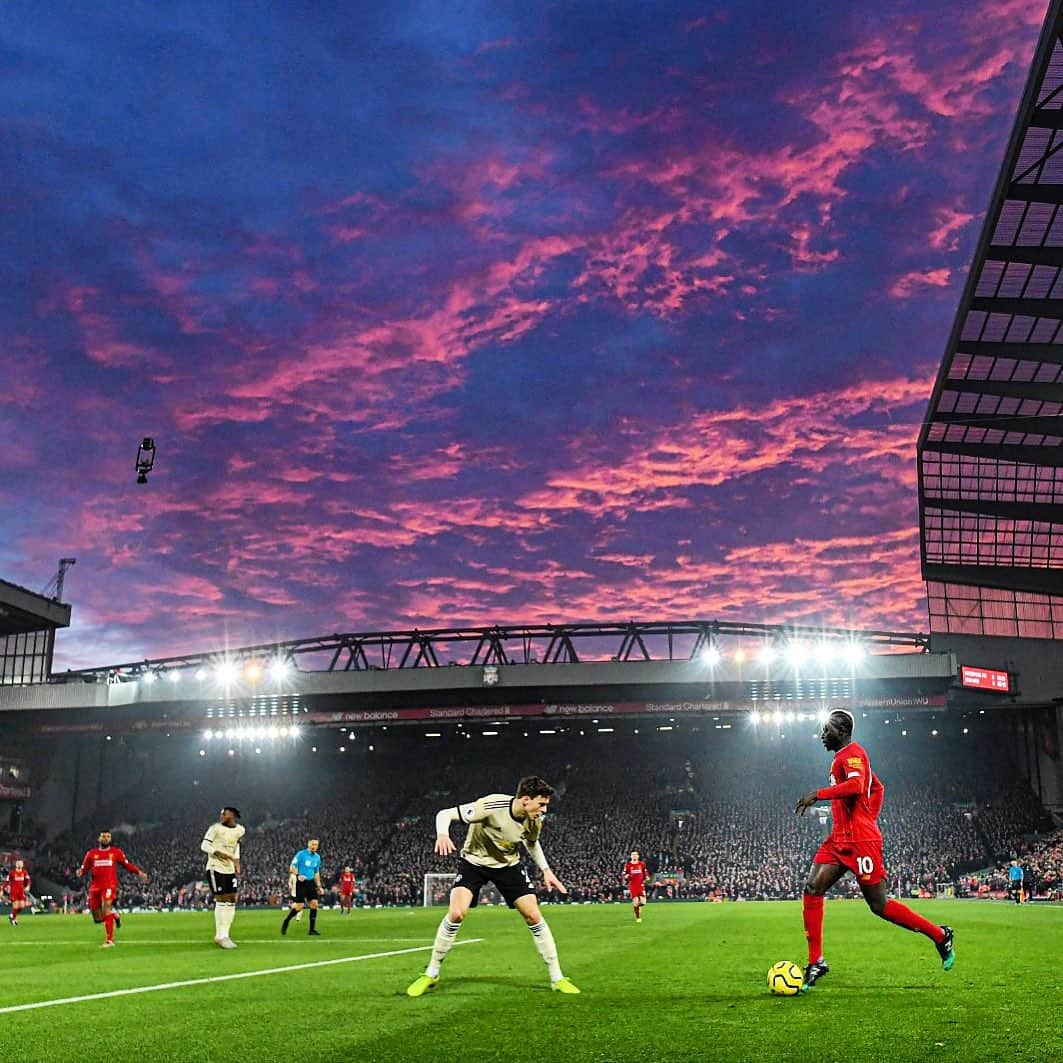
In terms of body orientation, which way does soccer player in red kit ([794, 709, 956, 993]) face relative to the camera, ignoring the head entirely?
to the viewer's left

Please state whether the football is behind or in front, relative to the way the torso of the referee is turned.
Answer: in front

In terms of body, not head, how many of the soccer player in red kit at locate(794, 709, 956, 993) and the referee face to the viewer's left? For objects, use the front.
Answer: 1

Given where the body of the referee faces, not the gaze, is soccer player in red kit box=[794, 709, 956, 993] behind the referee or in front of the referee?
in front

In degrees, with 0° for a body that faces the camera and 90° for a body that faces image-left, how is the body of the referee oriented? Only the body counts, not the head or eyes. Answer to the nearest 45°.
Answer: approximately 315°

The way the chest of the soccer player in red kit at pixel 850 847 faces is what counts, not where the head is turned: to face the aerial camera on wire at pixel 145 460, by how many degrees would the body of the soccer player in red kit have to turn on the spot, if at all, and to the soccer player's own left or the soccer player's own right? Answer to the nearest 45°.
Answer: approximately 45° to the soccer player's own right

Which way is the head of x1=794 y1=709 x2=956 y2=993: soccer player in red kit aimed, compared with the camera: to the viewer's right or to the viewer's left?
to the viewer's left

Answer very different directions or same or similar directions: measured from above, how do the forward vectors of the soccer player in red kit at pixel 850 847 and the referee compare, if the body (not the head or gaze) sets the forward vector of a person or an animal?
very different directions
